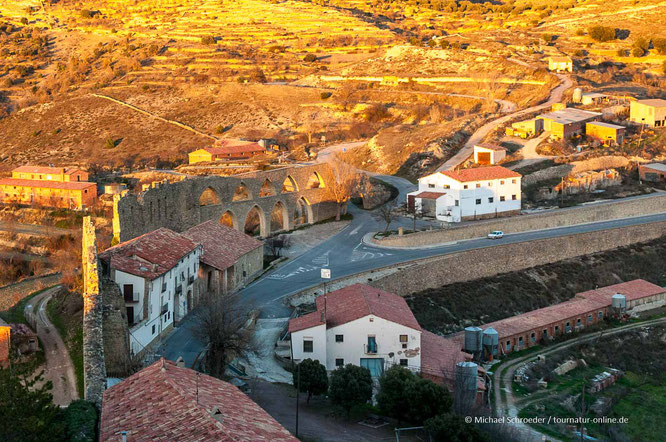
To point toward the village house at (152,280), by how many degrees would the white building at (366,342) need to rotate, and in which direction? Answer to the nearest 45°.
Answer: approximately 90° to its right

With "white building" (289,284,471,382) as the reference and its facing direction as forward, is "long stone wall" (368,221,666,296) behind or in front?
behind

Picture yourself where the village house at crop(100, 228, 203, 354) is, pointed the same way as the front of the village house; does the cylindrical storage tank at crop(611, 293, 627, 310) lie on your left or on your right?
on your left

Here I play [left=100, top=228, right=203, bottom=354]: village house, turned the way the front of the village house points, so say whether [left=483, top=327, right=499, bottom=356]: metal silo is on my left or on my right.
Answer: on my left

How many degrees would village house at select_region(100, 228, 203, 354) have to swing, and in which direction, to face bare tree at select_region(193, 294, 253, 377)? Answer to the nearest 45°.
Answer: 0° — it already faces it

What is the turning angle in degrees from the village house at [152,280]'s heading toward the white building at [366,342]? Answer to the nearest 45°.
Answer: approximately 45° to its left

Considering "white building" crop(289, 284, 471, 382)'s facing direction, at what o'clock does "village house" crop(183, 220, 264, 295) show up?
The village house is roughly at 5 o'clock from the white building.

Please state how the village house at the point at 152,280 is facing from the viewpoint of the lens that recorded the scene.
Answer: facing the viewer and to the right of the viewer

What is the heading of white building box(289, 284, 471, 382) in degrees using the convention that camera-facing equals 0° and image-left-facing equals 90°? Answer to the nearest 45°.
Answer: approximately 0°

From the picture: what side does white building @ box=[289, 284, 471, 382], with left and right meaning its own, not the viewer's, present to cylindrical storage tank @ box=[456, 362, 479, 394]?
left

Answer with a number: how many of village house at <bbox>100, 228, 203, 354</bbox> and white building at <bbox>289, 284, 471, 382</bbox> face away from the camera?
0
